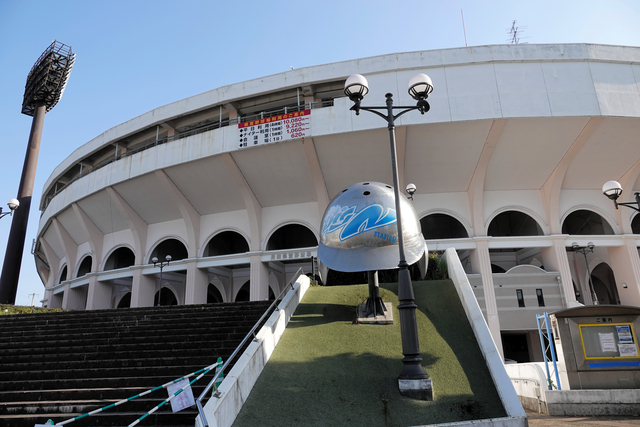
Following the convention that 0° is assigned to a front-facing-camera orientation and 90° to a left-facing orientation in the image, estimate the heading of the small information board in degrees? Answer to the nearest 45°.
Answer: approximately 0°

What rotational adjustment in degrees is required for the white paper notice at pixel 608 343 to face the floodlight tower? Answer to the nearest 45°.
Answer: approximately 90° to its right

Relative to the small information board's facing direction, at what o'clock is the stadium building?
The stadium building is roughly at 5 o'clock from the small information board.

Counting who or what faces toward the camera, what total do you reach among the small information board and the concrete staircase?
2

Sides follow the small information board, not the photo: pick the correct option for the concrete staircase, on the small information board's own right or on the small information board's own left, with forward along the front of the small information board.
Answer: on the small information board's own right

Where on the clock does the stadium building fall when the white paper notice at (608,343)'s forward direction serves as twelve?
The stadium building is roughly at 5 o'clock from the white paper notice.

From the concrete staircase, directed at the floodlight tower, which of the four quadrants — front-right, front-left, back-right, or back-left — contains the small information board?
back-right

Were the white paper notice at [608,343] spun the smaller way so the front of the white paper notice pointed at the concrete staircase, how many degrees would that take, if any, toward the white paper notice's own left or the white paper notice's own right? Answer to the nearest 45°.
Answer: approximately 45° to the white paper notice's own right

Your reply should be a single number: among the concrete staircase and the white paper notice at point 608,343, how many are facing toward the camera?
2

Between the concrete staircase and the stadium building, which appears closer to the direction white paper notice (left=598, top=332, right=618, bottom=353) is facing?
the concrete staircase
